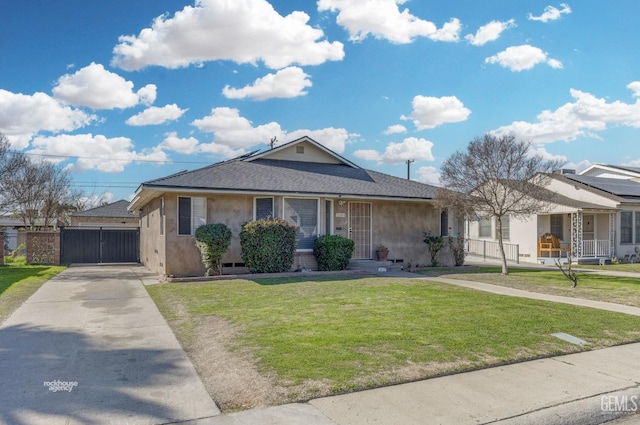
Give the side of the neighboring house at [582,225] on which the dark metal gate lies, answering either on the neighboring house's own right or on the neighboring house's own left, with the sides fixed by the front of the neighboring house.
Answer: on the neighboring house's own right

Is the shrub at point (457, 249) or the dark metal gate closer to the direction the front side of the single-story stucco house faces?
the shrub

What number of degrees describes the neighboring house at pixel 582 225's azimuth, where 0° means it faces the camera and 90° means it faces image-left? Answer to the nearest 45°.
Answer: approximately 315°

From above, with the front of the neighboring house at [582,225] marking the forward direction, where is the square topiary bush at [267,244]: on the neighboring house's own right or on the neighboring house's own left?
on the neighboring house's own right

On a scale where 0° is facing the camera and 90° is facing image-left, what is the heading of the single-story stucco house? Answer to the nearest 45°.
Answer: approximately 315°

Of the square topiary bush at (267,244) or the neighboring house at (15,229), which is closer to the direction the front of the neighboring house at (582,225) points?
the square topiary bush
